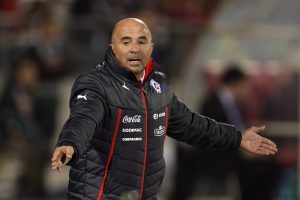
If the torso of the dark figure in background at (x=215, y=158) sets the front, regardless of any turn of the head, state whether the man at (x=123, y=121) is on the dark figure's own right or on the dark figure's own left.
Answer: on the dark figure's own right

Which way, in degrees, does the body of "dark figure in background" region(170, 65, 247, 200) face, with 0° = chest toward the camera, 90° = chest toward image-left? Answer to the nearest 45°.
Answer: approximately 315°
